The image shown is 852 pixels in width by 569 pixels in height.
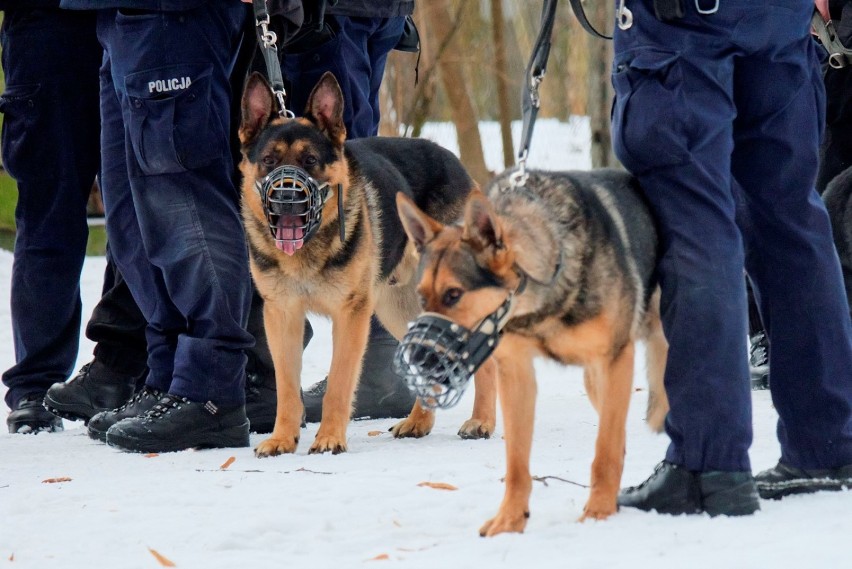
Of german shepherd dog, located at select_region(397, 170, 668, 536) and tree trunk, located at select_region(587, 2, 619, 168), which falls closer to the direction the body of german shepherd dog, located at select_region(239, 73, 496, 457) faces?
the german shepherd dog

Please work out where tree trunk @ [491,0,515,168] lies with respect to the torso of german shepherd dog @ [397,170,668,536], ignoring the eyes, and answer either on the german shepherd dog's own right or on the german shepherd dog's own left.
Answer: on the german shepherd dog's own right

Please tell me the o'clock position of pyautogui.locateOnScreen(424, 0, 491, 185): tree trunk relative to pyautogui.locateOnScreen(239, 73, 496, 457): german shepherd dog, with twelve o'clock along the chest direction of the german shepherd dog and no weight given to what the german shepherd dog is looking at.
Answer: The tree trunk is roughly at 5 o'clock from the german shepherd dog.

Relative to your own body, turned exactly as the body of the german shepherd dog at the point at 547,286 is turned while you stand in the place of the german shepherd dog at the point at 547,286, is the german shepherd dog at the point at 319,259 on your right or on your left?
on your right

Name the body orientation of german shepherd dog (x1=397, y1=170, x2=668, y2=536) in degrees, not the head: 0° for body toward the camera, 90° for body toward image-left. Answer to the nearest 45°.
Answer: approximately 45°

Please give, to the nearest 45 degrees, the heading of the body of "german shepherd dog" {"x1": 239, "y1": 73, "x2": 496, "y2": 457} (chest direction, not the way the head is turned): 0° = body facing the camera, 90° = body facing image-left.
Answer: approximately 45°

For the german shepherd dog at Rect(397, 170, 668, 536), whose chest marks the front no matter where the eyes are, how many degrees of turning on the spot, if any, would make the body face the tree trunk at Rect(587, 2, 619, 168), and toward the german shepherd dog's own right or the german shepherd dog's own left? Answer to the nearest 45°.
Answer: approximately 135° to the german shepherd dog's own right

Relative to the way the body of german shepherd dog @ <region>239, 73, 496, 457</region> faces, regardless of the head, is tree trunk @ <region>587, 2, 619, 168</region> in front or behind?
behind

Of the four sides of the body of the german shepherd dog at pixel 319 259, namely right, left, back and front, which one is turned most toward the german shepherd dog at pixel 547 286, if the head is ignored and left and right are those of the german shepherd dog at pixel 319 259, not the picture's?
left
